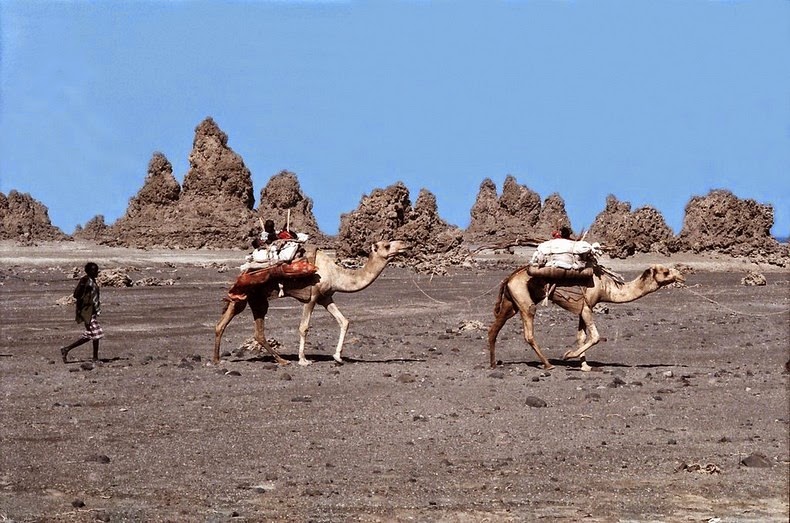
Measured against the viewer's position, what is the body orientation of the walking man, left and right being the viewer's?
facing to the right of the viewer

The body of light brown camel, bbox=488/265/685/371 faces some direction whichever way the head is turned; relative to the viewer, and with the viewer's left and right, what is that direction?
facing to the right of the viewer

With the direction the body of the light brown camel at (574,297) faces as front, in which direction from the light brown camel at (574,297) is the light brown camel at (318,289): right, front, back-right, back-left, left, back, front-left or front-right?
back

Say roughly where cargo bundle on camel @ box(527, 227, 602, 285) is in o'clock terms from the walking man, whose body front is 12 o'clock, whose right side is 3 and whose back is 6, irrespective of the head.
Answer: The cargo bundle on camel is roughly at 1 o'clock from the walking man.

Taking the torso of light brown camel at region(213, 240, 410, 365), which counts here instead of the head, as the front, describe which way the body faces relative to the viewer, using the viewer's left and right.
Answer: facing to the right of the viewer

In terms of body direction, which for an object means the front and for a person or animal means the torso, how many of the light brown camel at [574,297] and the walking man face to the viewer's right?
2

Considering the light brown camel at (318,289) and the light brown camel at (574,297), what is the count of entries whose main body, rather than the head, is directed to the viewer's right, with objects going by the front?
2

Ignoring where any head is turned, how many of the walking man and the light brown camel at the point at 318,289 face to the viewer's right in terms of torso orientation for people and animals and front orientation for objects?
2
